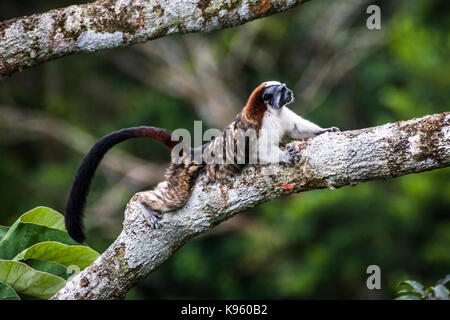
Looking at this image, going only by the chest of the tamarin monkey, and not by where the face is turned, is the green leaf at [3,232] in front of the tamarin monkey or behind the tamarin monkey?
behind

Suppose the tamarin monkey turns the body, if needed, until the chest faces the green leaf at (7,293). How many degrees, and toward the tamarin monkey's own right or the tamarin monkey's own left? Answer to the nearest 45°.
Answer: approximately 180°

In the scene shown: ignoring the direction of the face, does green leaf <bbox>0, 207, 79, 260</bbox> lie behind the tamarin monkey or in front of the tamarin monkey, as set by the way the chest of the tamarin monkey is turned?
behind

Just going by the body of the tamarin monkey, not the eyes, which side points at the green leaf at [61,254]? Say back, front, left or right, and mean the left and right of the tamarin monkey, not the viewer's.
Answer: back

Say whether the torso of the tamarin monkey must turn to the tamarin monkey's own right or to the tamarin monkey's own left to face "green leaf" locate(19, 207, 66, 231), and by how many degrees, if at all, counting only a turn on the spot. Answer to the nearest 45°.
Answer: approximately 180°

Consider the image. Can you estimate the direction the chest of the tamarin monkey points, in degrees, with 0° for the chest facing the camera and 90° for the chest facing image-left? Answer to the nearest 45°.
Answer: approximately 270°

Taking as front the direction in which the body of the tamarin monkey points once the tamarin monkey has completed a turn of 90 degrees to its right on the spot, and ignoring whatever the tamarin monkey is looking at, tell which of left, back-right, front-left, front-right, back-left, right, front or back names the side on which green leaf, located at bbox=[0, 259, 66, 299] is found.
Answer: right

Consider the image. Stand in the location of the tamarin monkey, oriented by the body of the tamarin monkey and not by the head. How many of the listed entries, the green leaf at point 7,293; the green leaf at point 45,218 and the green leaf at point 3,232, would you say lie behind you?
3
